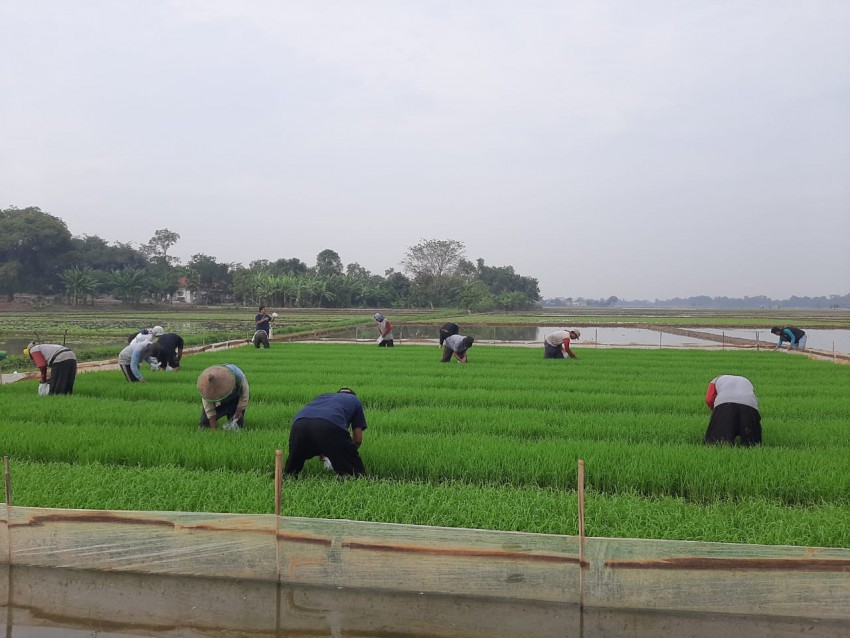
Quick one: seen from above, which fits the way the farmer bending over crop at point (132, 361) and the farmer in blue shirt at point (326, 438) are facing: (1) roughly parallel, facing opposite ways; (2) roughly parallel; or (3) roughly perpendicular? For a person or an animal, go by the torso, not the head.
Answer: roughly perpendicular

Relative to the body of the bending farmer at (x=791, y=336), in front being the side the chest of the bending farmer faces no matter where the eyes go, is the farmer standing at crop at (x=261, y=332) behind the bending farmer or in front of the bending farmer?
in front

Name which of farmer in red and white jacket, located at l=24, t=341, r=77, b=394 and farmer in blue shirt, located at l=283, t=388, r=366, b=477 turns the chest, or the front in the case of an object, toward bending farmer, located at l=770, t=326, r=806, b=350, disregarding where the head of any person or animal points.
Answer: the farmer in blue shirt

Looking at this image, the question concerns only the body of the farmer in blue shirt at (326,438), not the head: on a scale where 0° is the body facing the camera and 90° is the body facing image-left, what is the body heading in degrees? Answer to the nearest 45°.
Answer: approximately 225°

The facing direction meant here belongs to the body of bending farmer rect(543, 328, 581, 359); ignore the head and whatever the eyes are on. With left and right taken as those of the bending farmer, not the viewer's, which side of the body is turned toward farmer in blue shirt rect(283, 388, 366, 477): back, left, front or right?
right

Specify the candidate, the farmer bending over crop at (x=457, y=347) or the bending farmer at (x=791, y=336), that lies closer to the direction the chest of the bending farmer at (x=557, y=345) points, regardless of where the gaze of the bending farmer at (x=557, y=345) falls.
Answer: the bending farmer

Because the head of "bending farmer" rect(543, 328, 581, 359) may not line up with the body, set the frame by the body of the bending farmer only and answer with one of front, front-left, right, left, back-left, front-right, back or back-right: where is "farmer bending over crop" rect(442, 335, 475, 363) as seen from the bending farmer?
back-right

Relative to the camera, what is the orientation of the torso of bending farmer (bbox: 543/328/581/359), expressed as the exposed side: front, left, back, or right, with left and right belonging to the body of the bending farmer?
right

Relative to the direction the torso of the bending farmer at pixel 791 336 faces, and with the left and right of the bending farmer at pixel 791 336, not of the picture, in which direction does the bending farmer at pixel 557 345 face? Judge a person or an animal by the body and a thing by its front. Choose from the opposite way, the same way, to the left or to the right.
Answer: the opposite way

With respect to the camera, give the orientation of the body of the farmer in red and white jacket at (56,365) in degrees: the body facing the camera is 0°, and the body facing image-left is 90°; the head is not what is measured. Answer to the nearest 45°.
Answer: approximately 90°

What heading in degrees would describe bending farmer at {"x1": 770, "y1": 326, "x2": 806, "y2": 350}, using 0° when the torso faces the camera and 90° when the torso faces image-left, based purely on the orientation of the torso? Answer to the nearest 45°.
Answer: approximately 90°

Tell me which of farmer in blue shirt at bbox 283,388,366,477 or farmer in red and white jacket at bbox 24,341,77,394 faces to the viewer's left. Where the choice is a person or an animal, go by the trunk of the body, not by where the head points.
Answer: the farmer in red and white jacket

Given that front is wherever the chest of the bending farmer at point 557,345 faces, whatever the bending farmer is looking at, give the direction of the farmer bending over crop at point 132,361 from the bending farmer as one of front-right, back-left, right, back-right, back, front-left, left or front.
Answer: back-right
